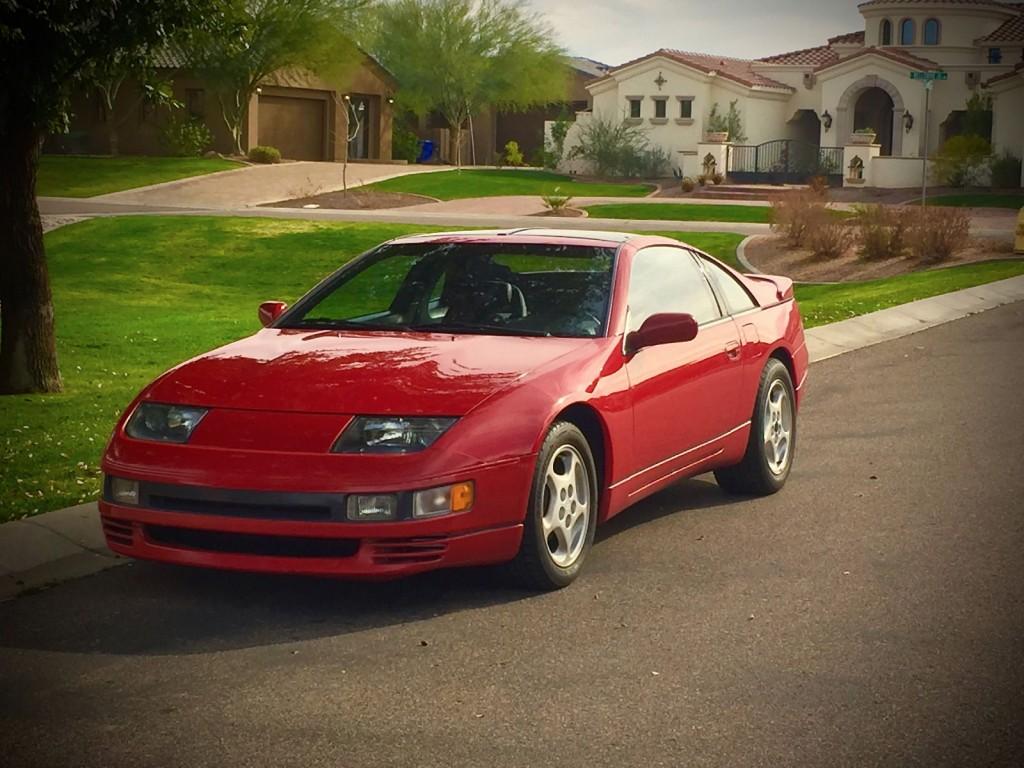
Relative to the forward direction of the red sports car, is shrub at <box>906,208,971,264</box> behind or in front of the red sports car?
behind

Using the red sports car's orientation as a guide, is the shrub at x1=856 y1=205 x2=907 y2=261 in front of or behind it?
behind

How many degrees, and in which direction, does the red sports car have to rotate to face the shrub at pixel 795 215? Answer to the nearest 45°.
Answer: approximately 135° to its right

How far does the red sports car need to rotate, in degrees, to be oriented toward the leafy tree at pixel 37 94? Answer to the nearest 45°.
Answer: approximately 90° to its right

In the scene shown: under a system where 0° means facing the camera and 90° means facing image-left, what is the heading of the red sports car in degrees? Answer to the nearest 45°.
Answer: approximately 45°

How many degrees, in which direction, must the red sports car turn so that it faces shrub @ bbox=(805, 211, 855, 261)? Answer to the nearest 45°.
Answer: approximately 135° to its right
